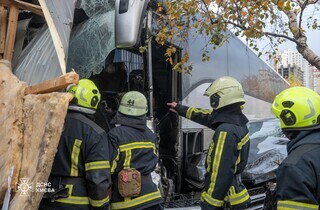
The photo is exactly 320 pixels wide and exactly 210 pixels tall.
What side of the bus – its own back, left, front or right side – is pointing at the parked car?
left

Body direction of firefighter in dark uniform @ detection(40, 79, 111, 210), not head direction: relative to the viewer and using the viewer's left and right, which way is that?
facing away from the viewer and to the right of the viewer

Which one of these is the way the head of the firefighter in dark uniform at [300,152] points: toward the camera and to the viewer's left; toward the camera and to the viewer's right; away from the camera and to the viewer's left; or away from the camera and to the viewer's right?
away from the camera and to the viewer's left

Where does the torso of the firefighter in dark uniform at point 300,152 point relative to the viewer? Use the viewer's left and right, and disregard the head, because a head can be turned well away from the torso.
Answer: facing away from the viewer and to the left of the viewer

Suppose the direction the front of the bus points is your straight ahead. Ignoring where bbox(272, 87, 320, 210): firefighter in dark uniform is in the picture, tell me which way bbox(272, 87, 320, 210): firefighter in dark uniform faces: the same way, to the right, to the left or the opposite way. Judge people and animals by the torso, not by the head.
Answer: to the right

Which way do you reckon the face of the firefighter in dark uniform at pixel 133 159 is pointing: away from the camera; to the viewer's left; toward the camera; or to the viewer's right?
away from the camera
